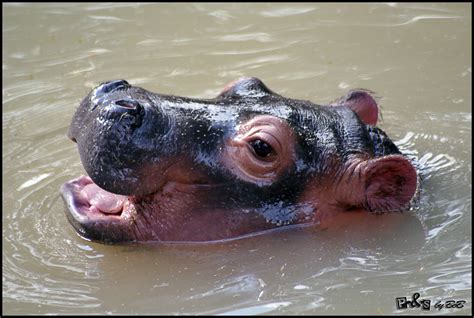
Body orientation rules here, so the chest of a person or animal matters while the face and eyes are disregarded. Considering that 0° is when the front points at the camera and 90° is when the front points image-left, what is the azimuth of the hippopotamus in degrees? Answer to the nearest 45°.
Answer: approximately 90°
